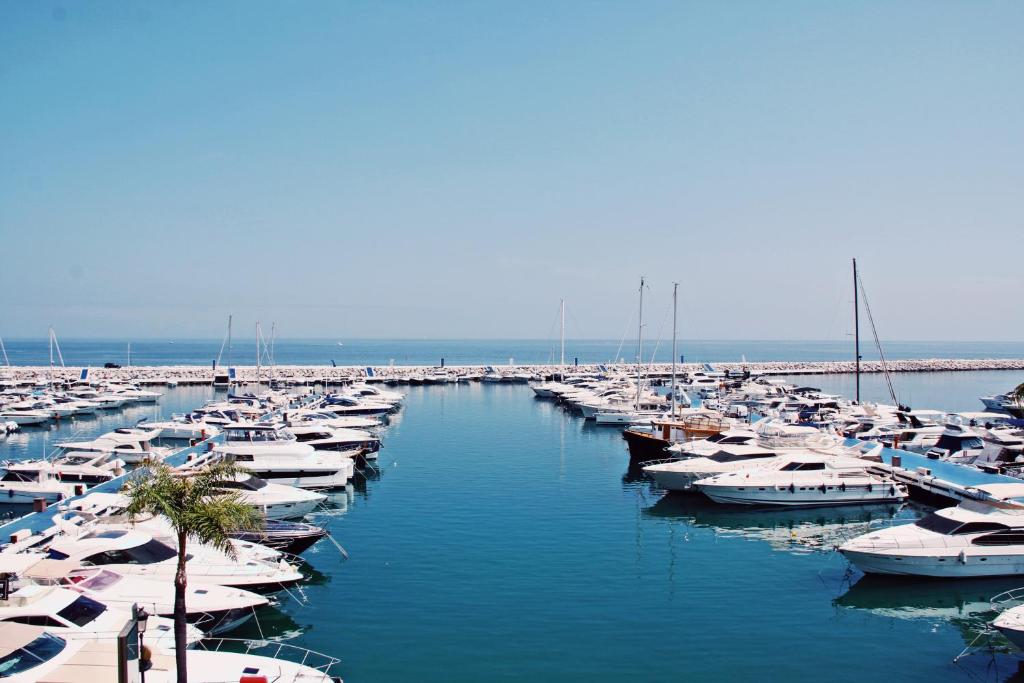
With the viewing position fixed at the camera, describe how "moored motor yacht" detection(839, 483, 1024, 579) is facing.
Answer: facing to the left of the viewer

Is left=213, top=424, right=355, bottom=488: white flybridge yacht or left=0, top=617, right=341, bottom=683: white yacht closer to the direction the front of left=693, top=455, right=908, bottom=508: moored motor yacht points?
the white flybridge yacht

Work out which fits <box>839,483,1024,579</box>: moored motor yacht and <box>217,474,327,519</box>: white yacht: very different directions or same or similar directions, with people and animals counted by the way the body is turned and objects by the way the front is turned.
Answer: very different directions

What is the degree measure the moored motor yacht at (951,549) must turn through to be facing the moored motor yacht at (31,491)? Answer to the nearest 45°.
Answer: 0° — it already faces it

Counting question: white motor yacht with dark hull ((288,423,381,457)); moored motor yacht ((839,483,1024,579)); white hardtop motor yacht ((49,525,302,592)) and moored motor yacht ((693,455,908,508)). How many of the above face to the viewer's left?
2

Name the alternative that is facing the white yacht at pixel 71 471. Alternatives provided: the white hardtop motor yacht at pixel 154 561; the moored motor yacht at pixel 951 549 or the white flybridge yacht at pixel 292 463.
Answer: the moored motor yacht

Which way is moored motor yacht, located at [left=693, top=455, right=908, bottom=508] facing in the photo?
to the viewer's left

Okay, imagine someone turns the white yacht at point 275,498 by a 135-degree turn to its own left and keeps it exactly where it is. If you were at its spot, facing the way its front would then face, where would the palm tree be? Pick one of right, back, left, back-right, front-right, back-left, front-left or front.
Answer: back

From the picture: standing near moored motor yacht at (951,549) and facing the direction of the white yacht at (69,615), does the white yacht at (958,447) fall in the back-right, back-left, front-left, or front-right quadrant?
back-right

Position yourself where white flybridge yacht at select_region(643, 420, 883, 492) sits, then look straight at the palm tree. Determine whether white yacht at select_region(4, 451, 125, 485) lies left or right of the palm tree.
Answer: right

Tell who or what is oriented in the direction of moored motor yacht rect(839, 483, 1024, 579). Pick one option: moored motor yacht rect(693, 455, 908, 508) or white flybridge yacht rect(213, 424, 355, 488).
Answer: the white flybridge yacht

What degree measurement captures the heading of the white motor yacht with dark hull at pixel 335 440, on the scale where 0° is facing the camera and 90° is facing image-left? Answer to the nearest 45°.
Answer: approximately 315°
